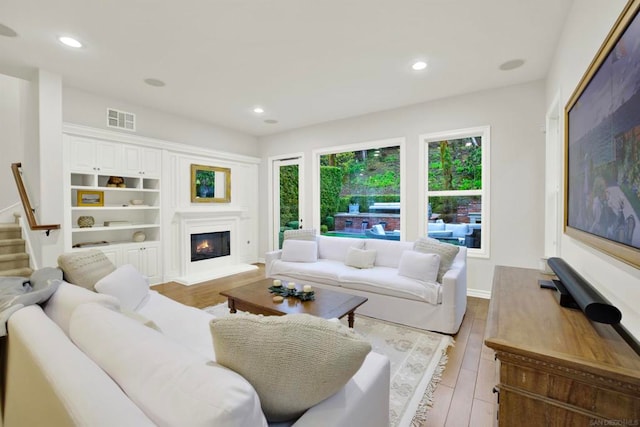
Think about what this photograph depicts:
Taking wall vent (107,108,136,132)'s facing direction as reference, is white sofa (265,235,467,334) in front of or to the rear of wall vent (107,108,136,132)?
in front

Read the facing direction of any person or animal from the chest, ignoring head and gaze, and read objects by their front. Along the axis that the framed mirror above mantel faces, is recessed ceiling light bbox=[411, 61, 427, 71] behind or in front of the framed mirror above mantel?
in front

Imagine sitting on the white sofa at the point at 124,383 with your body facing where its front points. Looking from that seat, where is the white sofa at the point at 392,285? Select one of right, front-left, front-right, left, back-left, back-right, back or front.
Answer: front

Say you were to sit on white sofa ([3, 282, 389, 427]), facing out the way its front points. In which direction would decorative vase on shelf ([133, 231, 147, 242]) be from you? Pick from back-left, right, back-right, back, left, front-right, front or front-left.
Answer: front-left

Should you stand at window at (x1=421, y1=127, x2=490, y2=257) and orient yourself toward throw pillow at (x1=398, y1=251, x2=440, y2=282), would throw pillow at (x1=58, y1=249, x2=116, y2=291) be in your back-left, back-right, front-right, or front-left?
front-right

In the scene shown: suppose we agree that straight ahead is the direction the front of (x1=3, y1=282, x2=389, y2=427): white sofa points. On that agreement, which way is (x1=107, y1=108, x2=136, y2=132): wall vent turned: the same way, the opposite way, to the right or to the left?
to the right

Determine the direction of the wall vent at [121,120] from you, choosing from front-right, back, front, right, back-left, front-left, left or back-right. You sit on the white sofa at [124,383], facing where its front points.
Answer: front-left

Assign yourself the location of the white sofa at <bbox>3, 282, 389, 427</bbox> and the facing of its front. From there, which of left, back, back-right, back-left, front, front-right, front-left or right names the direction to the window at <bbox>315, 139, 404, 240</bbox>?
front

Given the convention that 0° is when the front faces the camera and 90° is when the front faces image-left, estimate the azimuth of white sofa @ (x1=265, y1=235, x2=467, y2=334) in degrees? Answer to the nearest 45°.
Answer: approximately 45°

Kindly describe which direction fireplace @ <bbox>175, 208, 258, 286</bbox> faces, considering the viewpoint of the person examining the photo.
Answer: facing the viewer and to the right of the viewer

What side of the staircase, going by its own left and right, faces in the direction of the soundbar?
front

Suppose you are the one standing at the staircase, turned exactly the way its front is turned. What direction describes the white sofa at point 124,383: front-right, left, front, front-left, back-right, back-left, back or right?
front
